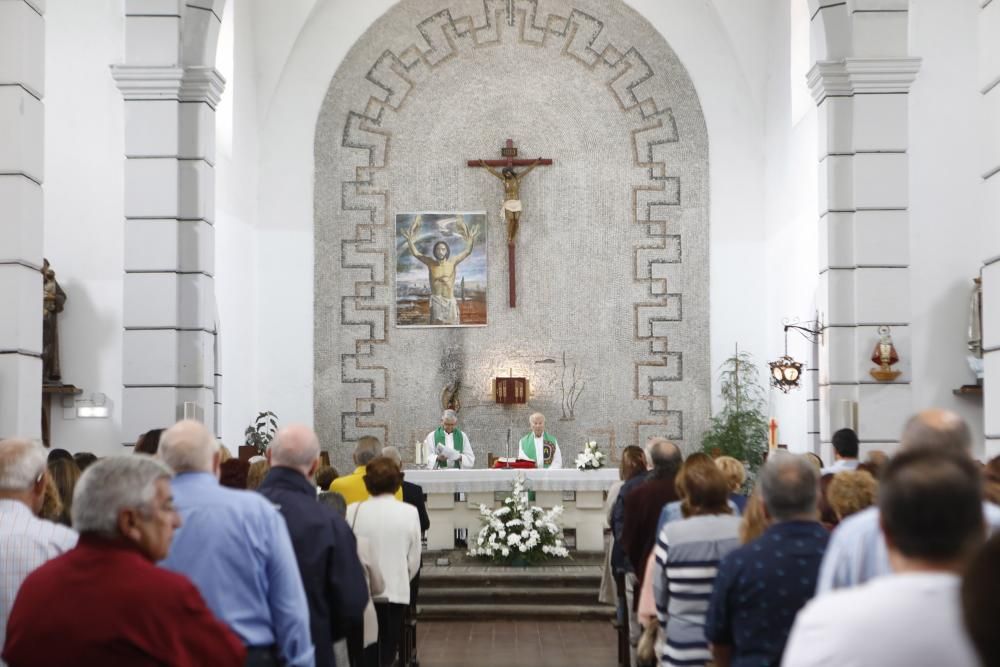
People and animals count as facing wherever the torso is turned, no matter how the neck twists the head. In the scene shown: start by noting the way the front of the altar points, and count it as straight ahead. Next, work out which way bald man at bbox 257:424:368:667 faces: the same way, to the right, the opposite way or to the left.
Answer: the opposite way

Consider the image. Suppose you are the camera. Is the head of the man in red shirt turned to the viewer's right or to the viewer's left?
to the viewer's right

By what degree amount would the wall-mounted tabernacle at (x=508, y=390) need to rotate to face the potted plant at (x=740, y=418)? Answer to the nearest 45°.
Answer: approximately 90° to its left

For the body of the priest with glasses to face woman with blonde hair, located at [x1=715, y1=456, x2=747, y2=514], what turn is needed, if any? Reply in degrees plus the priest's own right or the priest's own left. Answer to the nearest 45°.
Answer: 0° — they already face them

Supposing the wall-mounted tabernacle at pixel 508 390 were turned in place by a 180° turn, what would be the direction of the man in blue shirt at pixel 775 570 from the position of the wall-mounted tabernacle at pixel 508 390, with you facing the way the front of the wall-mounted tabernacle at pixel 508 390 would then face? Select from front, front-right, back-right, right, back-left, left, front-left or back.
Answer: back

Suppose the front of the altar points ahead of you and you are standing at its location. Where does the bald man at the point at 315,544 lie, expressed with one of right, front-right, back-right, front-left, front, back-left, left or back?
front

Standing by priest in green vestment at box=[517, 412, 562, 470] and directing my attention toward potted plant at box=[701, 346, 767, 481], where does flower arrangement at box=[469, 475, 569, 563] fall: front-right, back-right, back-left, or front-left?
back-right

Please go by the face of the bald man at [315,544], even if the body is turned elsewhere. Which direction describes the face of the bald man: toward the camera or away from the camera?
away from the camera

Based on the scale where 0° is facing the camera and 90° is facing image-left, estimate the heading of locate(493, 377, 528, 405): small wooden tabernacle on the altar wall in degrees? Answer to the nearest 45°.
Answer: approximately 0°

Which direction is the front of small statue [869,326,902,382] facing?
toward the camera

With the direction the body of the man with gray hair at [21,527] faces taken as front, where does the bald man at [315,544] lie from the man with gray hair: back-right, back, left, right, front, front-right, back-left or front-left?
front-right

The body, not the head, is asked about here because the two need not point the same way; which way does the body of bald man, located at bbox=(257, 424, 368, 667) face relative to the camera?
away from the camera

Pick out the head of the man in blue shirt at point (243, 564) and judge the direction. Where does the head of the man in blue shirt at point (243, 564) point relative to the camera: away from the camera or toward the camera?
away from the camera

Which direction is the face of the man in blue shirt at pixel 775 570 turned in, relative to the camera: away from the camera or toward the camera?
away from the camera

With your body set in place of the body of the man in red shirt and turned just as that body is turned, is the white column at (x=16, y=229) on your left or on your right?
on your left

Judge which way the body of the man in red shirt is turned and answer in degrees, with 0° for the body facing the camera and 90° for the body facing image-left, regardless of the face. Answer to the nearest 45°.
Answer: approximately 225°

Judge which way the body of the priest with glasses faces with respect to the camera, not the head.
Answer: toward the camera

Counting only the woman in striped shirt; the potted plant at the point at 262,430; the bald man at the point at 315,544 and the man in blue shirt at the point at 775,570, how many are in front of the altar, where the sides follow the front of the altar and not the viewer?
3

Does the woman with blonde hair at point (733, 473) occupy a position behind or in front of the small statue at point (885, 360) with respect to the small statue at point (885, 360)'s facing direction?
in front

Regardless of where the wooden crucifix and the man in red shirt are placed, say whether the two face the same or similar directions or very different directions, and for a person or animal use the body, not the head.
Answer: very different directions
